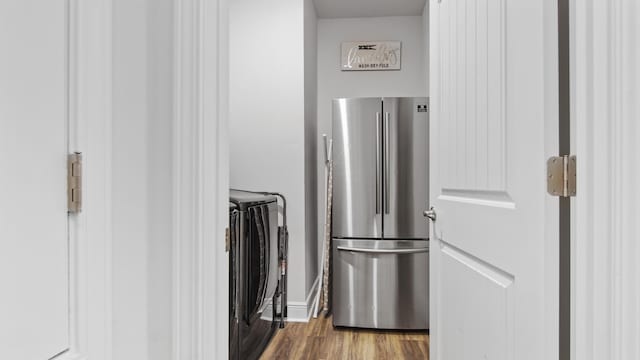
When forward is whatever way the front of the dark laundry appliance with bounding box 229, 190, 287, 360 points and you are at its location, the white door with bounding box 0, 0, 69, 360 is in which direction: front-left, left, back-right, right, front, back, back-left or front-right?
right

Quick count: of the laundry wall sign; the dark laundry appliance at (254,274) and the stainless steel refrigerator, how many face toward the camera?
2

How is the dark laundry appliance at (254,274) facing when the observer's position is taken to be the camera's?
facing to the right of the viewer

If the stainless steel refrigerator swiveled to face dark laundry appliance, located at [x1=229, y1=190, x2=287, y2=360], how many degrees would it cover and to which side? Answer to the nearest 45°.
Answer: approximately 45° to its right

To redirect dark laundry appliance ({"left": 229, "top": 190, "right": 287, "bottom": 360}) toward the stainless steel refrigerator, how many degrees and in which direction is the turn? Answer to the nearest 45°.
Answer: approximately 45° to its left

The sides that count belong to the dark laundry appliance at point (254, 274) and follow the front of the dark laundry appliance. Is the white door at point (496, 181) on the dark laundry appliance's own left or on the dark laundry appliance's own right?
on the dark laundry appliance's own right

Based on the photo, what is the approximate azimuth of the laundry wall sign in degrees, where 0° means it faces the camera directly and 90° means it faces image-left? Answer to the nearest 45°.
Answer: approximately 0°

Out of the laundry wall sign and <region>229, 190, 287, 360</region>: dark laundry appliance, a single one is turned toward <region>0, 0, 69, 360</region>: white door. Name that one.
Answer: the laundry wall sign

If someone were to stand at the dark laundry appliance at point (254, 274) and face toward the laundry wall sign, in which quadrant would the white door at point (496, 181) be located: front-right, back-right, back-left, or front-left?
back-right

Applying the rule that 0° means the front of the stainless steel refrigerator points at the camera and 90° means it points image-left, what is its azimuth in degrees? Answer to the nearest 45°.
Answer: approximately 0°
